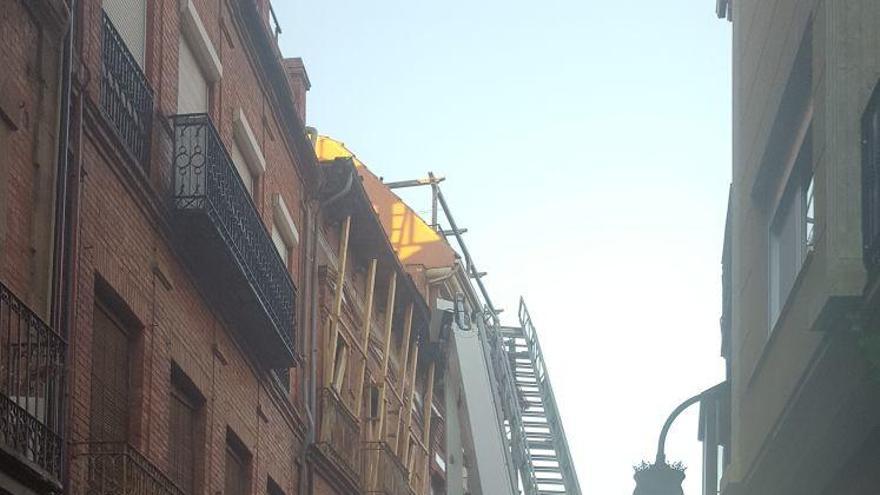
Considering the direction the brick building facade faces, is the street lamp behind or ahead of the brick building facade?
ahead

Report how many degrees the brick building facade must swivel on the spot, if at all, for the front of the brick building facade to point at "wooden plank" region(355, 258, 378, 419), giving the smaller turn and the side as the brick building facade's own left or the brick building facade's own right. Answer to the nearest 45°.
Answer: approximately 135° to the brick building facade's own left

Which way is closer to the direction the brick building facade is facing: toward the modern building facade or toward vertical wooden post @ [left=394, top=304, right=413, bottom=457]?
the modern building facade

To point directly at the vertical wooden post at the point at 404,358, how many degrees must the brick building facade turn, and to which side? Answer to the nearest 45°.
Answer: approximately 135° to its left

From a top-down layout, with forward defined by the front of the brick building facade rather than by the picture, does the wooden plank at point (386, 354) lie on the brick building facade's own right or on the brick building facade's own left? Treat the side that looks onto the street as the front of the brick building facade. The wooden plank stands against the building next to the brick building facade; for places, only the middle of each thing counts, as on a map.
on the brick building facade's own left

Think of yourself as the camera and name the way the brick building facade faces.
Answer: facing the viewer and to the right of the viewer

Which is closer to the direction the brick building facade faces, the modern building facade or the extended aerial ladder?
the modern building facade

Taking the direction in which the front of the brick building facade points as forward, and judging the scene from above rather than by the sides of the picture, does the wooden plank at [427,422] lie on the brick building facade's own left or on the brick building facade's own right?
on the brick building facade's own left
